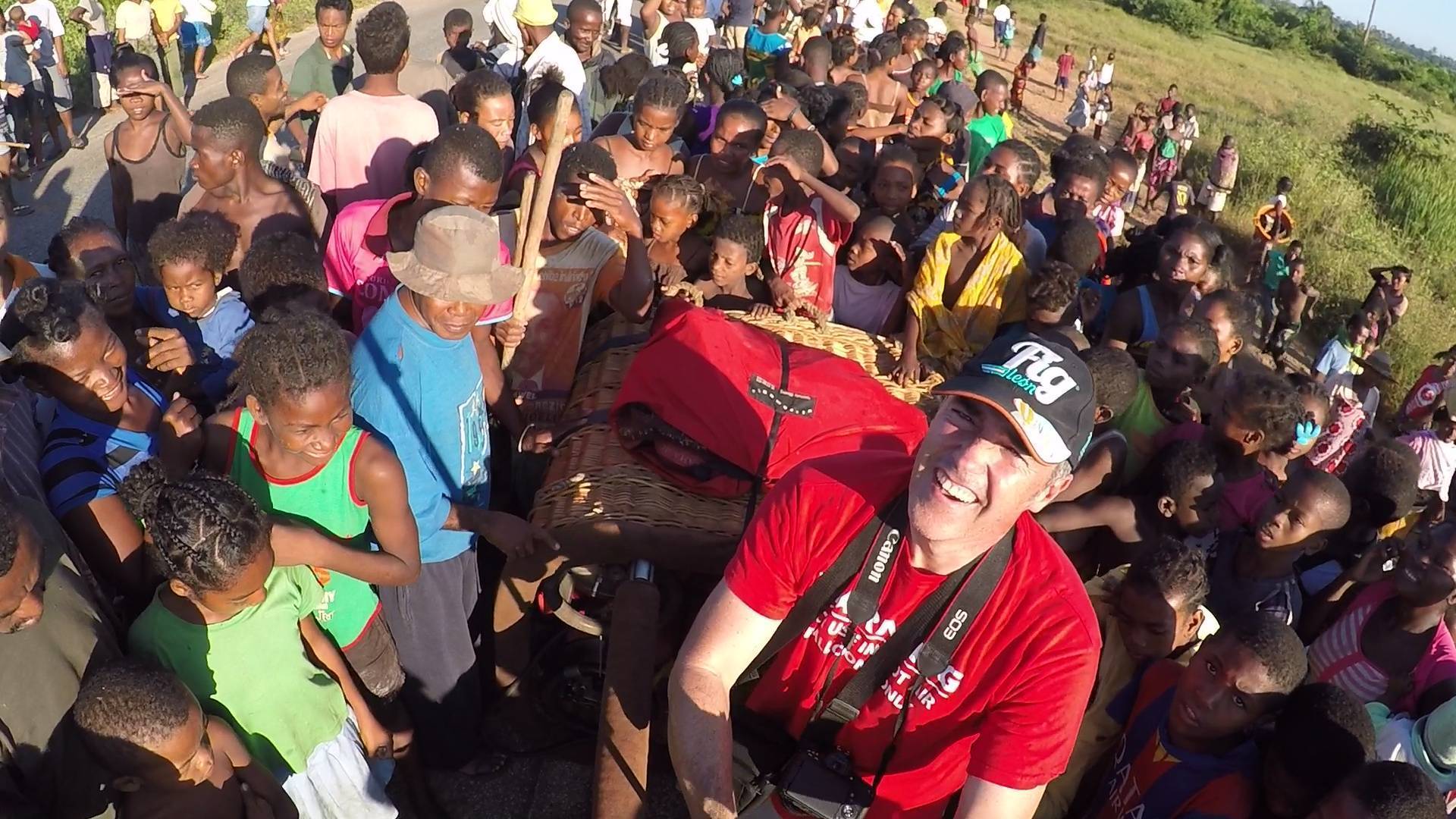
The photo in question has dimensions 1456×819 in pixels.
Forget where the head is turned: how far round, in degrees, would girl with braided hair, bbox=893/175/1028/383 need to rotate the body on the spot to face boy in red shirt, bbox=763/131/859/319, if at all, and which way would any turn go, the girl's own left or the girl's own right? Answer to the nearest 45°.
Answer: approximately 45° to the girl's own right

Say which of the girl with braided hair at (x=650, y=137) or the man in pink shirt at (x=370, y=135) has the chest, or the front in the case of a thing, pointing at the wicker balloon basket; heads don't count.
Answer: the girl with braided hair

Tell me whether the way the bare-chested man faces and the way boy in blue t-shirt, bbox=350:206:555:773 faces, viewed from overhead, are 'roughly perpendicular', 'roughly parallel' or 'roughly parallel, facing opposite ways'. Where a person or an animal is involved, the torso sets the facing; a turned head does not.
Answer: roughly perpendicular

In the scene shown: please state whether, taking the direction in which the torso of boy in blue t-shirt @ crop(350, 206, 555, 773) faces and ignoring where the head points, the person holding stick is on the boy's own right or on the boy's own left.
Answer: on the boy's own left

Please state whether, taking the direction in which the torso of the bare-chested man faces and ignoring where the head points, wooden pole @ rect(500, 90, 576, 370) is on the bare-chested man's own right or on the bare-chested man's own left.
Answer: on the bare-chested man's own left

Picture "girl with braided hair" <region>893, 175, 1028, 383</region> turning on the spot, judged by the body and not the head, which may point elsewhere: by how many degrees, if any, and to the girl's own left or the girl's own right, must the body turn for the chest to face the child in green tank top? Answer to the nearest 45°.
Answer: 0° — they already face them

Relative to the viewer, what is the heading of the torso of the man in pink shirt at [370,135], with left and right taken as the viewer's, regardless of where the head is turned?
facing away from the viewer

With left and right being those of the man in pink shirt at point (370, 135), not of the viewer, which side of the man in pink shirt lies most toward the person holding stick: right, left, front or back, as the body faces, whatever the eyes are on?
back

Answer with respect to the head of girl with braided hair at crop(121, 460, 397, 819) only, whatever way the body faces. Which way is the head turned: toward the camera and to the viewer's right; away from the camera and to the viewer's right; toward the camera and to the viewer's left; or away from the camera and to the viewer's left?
toward the camera and to the viewer's right

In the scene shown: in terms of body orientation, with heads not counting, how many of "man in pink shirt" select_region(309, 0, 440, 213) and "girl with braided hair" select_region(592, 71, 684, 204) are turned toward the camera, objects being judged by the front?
1

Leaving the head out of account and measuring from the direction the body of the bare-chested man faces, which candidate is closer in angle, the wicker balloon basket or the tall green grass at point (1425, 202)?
the wicker balloon basket

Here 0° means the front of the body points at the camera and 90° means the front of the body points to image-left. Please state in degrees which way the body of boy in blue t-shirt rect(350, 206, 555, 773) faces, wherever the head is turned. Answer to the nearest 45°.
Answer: approximately 315°

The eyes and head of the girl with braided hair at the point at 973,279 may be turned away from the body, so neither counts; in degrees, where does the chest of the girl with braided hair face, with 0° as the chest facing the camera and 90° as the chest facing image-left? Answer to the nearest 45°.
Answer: approximately 45°
